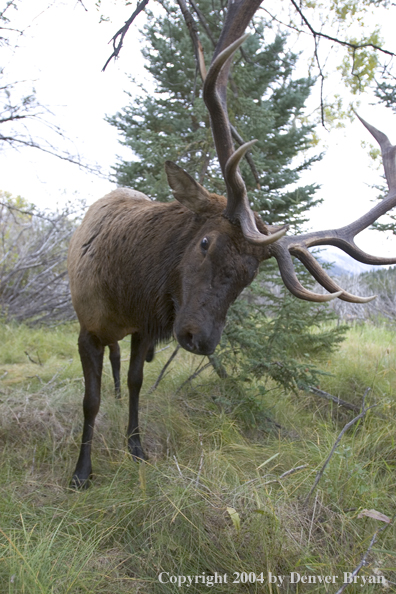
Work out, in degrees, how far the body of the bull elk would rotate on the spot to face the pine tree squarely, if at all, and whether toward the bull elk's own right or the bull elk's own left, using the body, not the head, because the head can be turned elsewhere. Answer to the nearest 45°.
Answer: approximately 135° to the bull elk's own left

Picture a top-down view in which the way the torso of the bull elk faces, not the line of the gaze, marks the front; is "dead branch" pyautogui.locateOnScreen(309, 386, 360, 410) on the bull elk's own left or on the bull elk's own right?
on the bull elk's own left

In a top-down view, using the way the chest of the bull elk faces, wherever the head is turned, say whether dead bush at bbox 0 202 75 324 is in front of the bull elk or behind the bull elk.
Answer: behind
